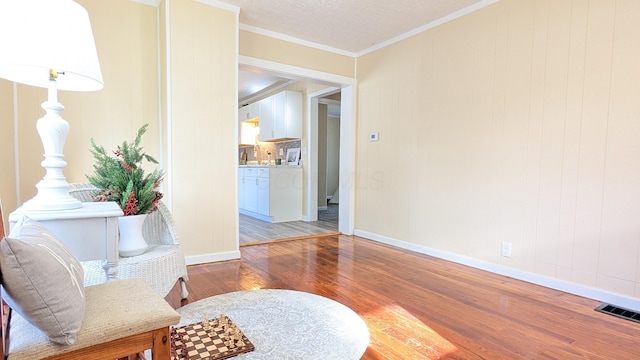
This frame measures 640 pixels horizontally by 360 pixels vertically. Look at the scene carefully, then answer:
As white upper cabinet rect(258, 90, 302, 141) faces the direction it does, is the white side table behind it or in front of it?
in front

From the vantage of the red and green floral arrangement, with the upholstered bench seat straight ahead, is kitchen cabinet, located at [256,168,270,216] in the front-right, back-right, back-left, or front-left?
back-left

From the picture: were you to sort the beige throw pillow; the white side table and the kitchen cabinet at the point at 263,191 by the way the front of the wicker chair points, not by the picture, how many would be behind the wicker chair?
1

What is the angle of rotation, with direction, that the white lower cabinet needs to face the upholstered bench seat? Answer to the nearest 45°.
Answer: approximately 45° to its left

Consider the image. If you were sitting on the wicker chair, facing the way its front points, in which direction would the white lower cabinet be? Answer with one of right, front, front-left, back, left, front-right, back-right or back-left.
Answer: back

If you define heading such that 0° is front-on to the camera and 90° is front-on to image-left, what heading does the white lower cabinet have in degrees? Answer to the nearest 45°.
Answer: approximately 45°

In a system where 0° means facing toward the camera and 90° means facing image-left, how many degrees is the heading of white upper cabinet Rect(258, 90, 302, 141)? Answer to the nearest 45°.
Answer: approximately 45°
